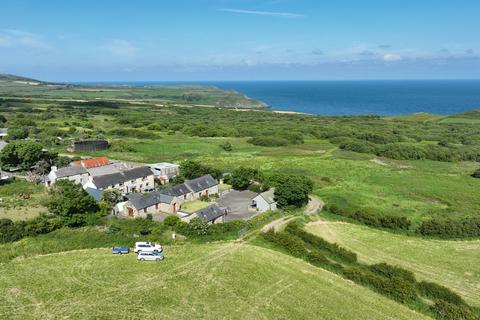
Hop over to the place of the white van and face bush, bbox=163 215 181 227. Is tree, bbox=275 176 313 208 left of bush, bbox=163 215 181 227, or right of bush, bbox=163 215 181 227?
right

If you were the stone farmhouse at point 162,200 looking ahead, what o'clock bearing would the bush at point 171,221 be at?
The bush is roughly at 1 o'clock from the stone farmhouse.

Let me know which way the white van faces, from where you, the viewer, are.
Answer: facing to the right of the viewer

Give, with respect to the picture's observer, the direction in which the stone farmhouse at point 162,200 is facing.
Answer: facing the viewer and to the right of the viewer

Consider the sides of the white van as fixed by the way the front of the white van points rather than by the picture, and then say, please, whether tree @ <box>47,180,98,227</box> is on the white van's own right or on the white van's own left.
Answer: on the white van's own left

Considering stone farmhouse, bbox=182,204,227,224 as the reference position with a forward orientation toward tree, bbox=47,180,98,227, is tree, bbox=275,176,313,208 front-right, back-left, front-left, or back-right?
back-right

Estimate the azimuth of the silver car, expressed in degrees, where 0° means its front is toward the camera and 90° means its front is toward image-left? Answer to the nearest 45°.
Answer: approximately 270°

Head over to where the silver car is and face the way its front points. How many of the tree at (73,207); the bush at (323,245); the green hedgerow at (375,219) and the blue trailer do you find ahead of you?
2

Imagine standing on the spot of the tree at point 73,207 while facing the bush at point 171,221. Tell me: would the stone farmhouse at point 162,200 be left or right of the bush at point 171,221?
left

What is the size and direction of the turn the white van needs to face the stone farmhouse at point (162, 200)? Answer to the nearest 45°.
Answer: approximately 90° to its left

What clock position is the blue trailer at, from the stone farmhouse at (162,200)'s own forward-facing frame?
The blue trailer is roughly at 2 o'clock from the stone farmhouse.

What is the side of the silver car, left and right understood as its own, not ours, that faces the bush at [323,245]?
front

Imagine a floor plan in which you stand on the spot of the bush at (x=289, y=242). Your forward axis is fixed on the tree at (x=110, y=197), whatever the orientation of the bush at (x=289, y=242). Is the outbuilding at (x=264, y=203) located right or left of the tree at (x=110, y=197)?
right

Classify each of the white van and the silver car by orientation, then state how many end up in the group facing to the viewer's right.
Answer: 2

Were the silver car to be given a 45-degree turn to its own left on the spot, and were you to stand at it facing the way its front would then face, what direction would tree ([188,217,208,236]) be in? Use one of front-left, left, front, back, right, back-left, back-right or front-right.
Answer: front

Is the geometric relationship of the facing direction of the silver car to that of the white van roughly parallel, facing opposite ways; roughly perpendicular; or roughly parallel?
roughly parallel

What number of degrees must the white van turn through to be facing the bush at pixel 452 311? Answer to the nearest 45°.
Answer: approximately 45° to its right

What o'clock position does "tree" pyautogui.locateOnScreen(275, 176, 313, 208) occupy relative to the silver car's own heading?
The tree is roughly at 11 o'clock from the silver car.
